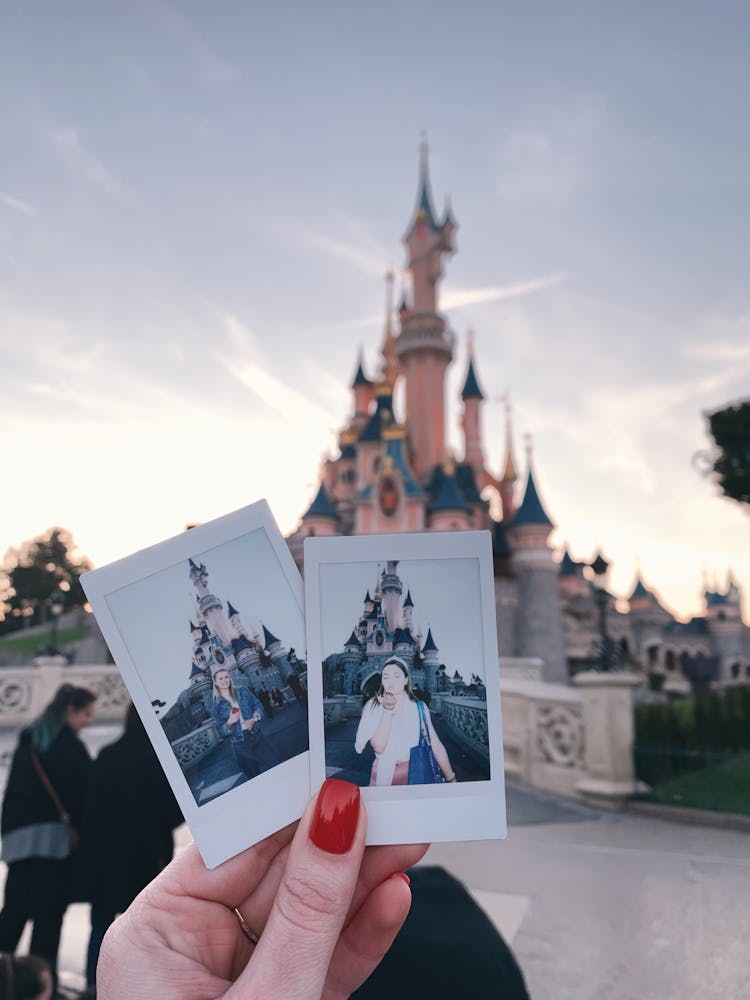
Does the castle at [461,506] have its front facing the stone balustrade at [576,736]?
yes

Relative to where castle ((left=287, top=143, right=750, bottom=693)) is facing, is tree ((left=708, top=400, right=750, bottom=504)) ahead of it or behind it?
ahead

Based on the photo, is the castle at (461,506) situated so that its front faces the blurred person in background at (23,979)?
yes

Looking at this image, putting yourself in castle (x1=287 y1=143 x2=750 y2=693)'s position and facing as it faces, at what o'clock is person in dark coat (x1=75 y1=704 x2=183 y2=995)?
The person in dark coat is roughly at 12 o'clock from the castle.

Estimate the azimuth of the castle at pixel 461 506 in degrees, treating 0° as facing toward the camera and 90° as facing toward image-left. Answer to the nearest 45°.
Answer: approximately 0°

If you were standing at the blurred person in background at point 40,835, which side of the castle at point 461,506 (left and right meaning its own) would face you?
front

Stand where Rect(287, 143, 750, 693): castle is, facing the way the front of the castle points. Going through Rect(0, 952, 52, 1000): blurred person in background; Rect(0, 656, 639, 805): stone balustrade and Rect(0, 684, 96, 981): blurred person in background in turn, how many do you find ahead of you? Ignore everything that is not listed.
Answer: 3

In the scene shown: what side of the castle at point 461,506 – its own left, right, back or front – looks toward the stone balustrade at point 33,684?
front

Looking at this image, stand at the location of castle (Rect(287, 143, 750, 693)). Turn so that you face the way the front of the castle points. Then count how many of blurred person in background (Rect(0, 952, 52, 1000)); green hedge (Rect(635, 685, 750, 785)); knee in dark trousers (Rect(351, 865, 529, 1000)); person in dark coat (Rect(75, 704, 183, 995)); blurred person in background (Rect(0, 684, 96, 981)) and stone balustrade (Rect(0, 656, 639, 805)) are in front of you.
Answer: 6

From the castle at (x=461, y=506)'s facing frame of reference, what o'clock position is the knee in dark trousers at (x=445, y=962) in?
The knee in dark trousers is roughly at 12 o'clock from the castle.
